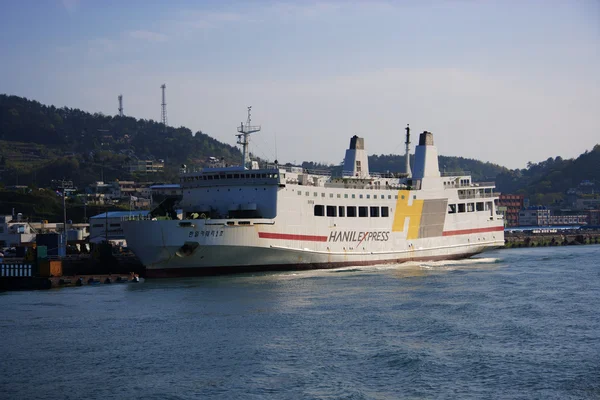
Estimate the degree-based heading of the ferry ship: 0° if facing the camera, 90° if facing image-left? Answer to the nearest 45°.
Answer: approximately 45°
